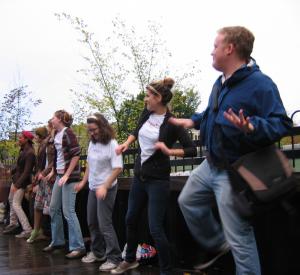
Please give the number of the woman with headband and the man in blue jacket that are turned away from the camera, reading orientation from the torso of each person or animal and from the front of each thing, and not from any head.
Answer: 0

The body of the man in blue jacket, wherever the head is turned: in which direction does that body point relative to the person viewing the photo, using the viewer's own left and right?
facing the viewer and to the left of the viewer

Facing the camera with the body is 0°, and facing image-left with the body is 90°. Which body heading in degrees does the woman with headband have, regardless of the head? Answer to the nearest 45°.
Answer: approximately 45°

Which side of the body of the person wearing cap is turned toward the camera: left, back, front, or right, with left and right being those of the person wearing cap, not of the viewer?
left

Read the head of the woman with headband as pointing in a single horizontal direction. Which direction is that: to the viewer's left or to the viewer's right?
to the viewer's left

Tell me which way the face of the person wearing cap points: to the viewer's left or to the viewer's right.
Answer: to the viewer's left

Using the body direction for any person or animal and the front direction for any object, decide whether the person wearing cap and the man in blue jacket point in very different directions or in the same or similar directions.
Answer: same or similar directions

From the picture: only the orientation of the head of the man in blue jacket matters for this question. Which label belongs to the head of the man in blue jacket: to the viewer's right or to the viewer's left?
to the viewer's left

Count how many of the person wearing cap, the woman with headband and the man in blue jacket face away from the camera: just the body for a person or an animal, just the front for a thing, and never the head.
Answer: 0

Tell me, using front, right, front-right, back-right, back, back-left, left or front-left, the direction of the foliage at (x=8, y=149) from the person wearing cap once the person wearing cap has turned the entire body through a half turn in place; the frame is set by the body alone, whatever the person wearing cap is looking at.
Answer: left

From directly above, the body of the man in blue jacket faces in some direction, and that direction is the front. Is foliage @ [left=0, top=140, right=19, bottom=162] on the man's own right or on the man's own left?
on the man's own right
